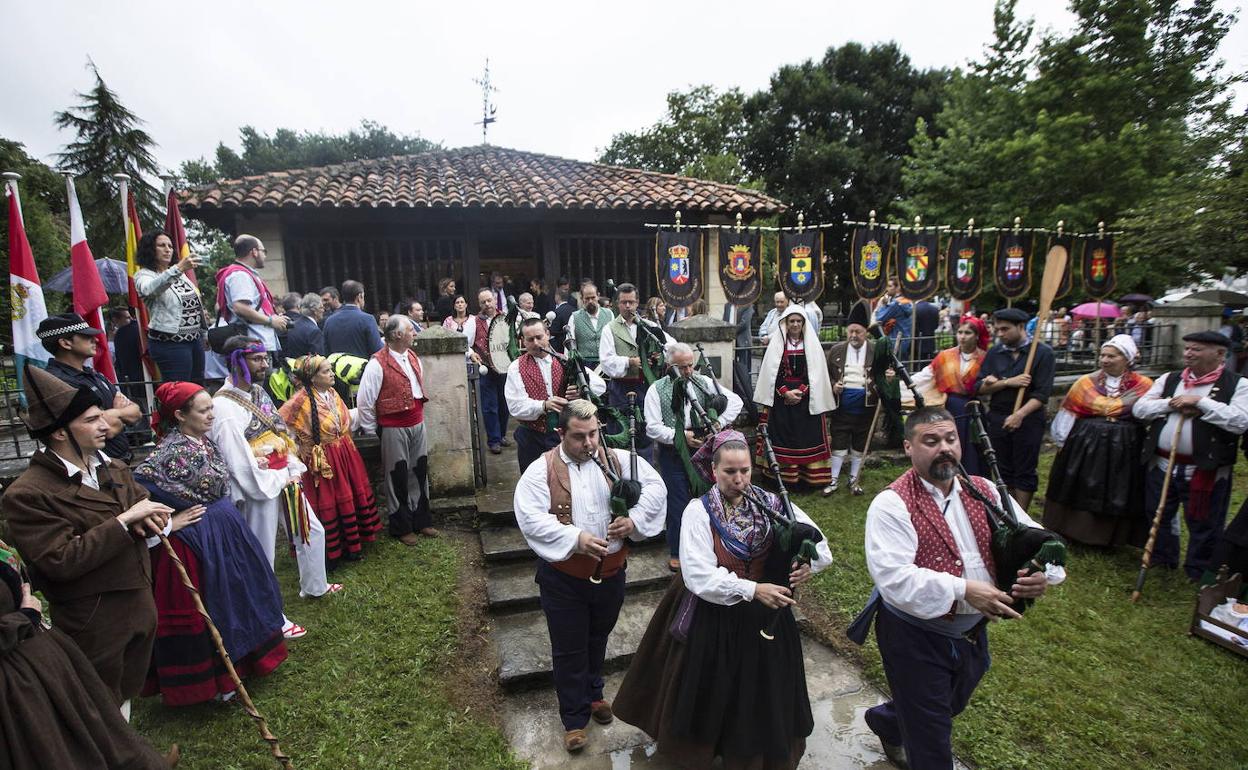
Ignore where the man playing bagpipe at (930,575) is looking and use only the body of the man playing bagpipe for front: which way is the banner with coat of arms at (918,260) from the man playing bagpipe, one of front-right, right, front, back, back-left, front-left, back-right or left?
back-left

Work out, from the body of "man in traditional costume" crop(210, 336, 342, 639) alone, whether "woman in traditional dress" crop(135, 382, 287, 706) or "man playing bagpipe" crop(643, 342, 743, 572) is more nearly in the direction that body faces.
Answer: the man playing bagpipe

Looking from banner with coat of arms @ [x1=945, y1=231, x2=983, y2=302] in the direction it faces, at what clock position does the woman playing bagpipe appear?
The woman playing bagpipe is roughly at 12 o'clock from the banner with coat of arms.

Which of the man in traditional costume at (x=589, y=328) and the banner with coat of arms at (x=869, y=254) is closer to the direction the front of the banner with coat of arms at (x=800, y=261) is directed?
the man in traditional costume

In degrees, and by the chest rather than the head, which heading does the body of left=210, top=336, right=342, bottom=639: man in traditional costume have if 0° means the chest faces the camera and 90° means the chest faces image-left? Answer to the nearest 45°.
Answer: approximately 315°

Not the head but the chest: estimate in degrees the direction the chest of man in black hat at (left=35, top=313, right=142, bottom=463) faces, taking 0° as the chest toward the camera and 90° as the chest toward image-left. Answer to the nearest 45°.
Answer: approximately 270°

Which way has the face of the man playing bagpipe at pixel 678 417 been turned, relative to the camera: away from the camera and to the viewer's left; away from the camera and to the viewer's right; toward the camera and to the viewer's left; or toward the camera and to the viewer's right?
toward the camera and to the viewer's right

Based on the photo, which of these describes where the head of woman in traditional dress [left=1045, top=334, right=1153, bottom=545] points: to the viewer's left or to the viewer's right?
to the viewer's left

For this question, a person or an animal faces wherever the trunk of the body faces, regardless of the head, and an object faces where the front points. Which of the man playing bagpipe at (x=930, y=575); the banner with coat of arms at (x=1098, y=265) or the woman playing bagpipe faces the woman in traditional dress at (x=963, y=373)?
the banner with coat of arms
